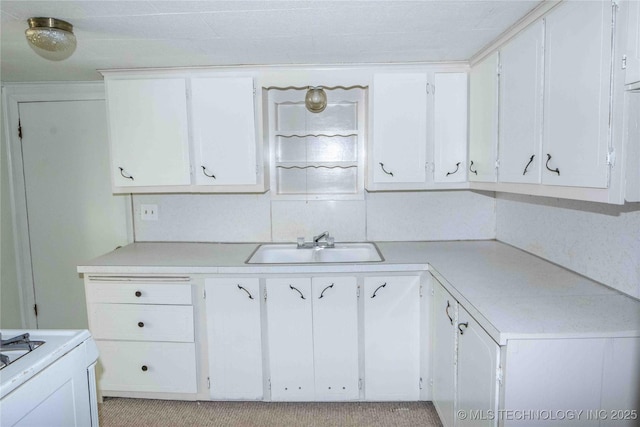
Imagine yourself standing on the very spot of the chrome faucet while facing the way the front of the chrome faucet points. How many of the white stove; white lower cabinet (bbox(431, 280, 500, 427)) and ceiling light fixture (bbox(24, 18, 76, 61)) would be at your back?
0

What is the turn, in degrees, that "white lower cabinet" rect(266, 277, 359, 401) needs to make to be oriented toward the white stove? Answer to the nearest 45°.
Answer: approximately 45° to its right

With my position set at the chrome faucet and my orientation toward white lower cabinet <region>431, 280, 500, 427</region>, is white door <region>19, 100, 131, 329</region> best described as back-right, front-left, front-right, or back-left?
back-right

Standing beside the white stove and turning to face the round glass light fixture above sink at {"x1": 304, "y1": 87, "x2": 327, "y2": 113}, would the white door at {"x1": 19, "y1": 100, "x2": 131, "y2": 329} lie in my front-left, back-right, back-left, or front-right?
front-left

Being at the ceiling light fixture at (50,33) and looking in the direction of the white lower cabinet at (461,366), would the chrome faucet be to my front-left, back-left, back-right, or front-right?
front-left

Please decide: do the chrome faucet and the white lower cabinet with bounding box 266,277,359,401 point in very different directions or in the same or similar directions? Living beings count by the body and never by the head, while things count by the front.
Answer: same or similar directions

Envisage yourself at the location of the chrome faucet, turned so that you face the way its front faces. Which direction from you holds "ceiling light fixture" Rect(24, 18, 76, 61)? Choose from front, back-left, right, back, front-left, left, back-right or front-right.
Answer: front-right

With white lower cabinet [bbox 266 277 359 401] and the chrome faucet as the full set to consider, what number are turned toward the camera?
2

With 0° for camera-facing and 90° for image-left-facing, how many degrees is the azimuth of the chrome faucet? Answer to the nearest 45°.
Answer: approximately 0°

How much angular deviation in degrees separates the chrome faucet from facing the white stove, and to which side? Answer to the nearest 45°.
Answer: approximately 45° to its right

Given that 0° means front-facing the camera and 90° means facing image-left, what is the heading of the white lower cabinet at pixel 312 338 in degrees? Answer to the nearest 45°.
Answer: approximately 0°

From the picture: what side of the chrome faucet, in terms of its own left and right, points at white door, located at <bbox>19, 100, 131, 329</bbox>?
right

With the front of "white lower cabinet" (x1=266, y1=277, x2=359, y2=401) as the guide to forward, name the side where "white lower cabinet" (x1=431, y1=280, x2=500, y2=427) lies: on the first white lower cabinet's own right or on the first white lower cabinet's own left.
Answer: on the first white lower cabinet's own left
